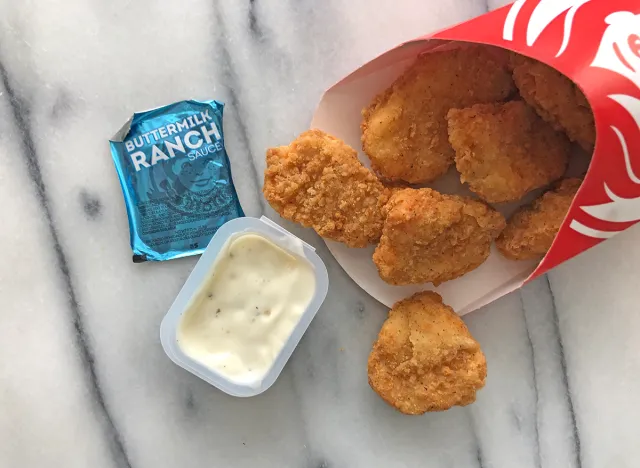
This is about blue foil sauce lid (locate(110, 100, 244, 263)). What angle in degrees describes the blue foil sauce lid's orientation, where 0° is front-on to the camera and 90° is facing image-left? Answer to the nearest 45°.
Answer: approximately 0°

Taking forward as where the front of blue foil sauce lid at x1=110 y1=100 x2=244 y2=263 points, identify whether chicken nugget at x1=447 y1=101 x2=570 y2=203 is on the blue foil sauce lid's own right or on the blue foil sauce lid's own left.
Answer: on the blue foil sauce lid's own left

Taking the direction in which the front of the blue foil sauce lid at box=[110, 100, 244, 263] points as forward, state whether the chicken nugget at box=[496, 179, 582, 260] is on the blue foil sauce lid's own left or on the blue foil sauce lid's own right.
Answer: on the blue foil sauce lid's own left
